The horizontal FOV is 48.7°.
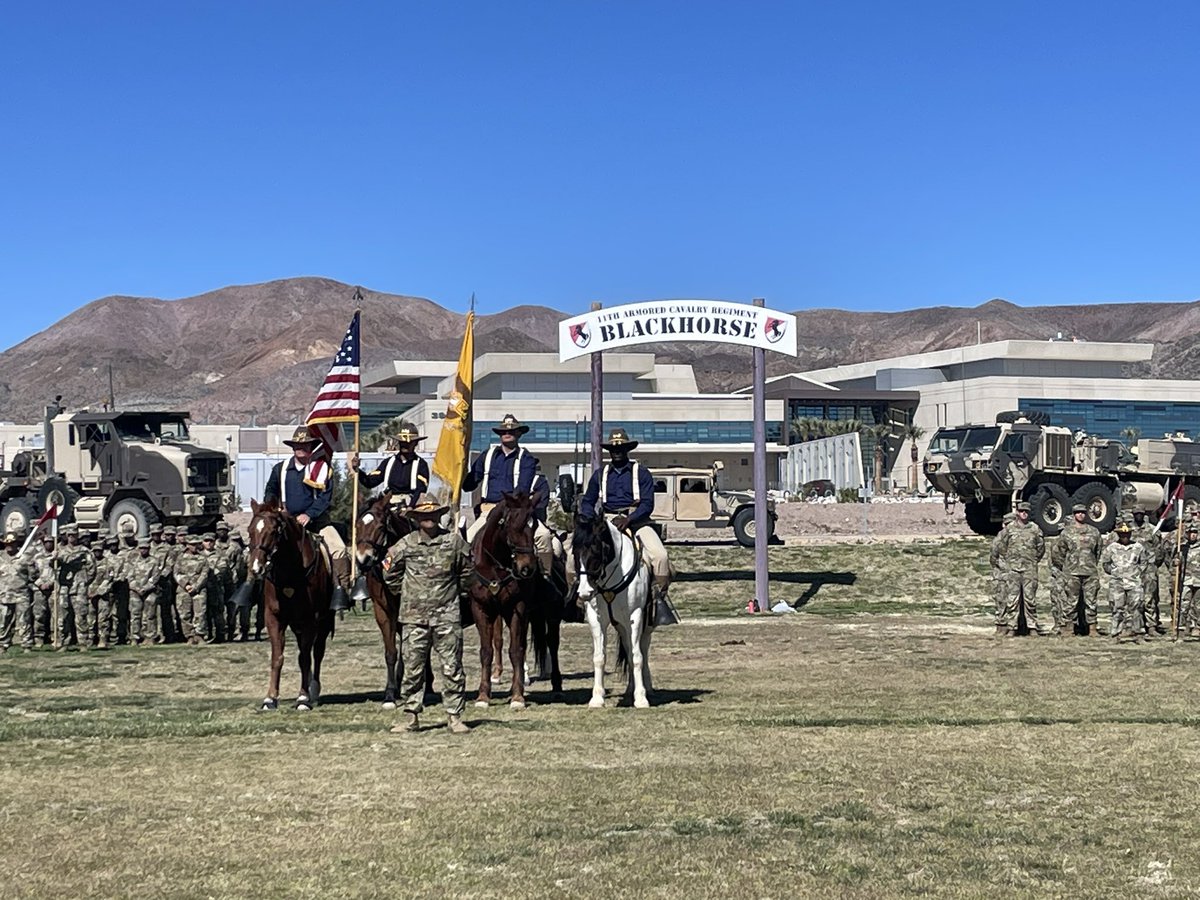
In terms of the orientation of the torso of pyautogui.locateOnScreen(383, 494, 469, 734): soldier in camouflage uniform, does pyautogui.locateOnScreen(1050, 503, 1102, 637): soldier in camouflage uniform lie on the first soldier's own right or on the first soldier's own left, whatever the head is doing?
on the first soldier's own left

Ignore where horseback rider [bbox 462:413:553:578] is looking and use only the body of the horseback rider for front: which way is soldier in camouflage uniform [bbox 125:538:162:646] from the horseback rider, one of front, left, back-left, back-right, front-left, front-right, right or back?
back-right

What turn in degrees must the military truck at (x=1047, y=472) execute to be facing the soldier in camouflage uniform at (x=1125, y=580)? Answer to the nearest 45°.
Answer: approximately 45° to its left

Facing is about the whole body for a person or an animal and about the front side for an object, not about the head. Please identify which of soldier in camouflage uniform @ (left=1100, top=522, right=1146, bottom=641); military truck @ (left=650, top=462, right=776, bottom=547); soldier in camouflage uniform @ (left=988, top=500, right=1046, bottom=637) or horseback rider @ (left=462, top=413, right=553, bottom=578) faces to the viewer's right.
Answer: the military truck

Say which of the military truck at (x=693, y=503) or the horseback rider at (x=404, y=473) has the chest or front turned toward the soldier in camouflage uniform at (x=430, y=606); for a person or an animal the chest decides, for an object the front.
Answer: the horseback rider

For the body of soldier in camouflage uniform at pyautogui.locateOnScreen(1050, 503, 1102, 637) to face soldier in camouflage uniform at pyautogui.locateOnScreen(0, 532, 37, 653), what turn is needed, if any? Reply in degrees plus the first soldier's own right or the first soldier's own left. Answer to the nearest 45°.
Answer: approximately 90° to the first soldier's own right

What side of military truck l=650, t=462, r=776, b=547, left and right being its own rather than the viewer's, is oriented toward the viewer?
right

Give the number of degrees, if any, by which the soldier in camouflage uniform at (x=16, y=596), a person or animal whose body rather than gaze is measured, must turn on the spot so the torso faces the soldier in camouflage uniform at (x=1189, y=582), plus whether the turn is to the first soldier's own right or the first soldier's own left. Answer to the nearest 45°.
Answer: approximately 45° to the first soldier's own left

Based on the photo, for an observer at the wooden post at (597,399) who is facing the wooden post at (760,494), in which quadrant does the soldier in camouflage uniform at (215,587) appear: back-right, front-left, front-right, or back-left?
back-right
